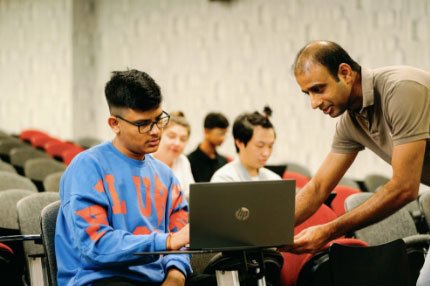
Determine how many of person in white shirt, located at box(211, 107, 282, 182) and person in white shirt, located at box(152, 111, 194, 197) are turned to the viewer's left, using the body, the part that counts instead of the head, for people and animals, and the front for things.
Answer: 0

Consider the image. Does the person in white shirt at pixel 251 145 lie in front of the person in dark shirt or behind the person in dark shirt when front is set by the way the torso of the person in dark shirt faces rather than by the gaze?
in front

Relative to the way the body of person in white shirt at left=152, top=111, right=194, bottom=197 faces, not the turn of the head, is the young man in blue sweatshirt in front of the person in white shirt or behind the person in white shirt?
in front

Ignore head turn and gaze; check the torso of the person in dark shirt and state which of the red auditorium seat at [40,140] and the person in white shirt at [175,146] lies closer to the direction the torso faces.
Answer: the person in white shirt

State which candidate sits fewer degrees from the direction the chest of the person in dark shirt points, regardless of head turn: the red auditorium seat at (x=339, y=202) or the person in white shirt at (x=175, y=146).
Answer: the red auditorium seat

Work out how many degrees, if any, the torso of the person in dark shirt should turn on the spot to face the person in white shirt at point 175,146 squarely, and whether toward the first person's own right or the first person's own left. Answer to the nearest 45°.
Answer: approximately 45° to the first person's own right

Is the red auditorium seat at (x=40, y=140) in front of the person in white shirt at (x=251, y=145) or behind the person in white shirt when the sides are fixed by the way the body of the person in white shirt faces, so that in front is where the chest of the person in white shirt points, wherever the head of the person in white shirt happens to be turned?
behind

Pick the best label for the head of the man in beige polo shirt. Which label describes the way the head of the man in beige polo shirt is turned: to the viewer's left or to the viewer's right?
to the viewer's left

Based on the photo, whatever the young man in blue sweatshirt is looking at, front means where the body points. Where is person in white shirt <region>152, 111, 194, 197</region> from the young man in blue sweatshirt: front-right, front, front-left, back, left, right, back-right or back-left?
back-left

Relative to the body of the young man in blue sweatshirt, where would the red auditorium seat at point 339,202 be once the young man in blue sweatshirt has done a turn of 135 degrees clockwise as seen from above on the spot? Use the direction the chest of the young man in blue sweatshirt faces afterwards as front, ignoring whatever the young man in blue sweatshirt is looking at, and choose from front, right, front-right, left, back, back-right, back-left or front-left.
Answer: back-right

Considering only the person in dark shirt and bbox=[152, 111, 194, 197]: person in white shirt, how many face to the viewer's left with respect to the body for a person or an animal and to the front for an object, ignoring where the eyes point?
0

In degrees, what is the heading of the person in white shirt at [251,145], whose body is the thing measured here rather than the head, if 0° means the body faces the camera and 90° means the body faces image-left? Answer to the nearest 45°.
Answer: approximately 315°

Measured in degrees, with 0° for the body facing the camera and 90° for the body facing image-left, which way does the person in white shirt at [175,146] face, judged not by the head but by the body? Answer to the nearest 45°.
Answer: approximately 0°
